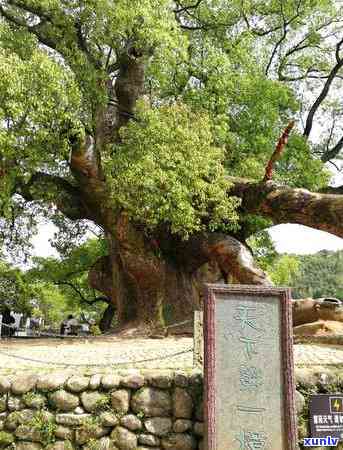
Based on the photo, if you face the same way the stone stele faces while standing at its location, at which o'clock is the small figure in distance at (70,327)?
The small figure in distance is roughly at 5 o'clock from the stone stele.

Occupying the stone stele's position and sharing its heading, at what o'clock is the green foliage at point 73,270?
The green foliage is roughly at 5 o'clock from the stone stele.

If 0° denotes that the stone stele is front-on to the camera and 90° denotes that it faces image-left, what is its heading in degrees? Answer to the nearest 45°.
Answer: approximately 0°

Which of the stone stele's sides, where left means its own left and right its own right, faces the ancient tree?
back
